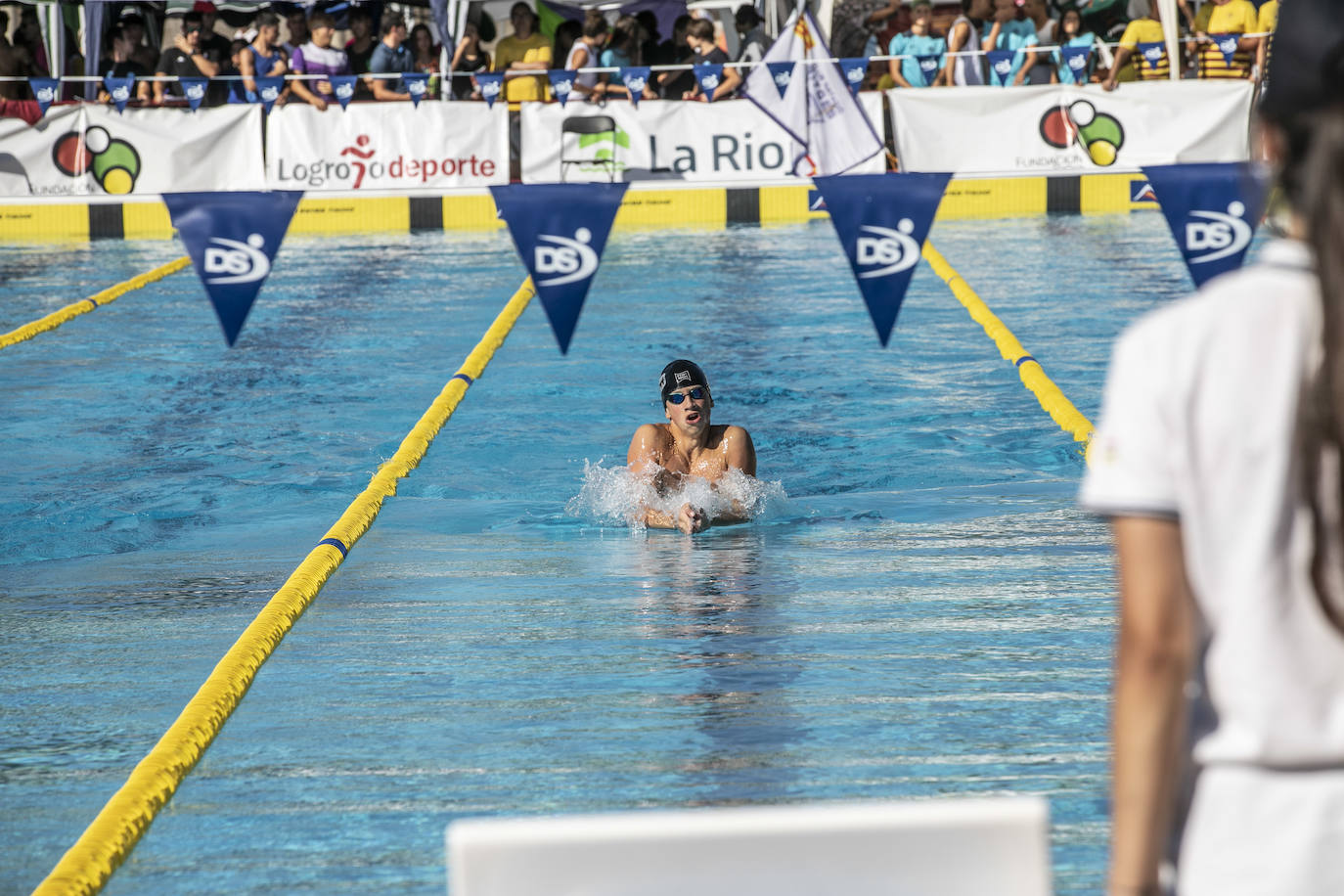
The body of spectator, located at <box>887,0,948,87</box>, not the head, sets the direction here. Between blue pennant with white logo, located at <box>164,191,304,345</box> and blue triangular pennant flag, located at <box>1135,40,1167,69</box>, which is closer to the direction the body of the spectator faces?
the blue pennant with white logo

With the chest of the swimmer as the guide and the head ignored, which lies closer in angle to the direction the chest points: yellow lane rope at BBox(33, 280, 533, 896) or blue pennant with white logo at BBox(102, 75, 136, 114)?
the yellow lane rope

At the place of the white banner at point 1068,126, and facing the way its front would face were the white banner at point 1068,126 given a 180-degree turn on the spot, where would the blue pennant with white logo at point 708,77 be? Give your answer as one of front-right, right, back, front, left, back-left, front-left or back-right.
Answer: left

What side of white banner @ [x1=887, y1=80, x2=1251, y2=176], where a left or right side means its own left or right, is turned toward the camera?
front

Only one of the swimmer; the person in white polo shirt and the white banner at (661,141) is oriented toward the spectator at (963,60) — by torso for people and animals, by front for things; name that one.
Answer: the person in white polo shirt

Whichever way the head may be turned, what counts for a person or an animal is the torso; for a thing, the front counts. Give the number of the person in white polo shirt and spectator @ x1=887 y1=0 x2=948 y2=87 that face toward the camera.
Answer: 1

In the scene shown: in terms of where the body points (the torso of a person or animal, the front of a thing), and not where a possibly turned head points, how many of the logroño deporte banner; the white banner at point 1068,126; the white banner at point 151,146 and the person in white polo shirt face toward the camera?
3

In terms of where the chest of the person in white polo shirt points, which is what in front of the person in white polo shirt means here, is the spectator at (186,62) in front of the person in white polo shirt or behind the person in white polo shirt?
in front

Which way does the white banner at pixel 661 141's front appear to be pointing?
toward the camera

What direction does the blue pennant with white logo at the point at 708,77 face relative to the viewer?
toward the camera

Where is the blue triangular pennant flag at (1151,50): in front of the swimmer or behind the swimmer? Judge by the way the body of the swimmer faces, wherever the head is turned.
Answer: behind

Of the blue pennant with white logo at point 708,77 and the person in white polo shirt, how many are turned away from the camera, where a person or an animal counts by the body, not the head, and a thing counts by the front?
1
